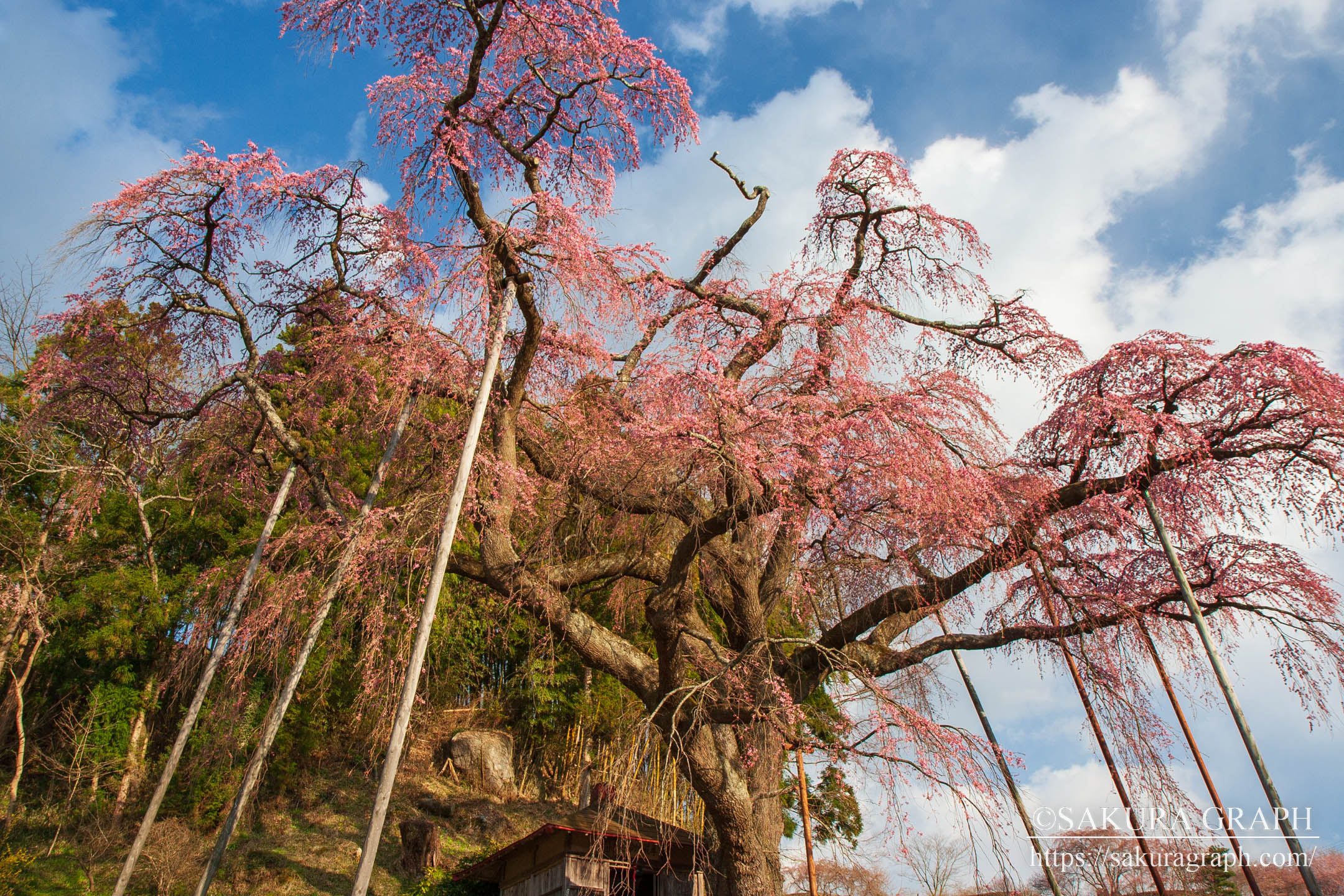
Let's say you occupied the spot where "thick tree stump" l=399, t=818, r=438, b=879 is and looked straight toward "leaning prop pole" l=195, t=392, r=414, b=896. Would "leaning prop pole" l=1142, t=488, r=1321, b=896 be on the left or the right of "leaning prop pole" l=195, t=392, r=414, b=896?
left

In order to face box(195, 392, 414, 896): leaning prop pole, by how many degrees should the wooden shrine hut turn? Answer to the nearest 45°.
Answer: approximately 90° to its right

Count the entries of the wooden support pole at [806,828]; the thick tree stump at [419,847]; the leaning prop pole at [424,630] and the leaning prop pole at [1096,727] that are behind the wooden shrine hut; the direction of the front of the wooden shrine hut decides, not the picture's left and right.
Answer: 1

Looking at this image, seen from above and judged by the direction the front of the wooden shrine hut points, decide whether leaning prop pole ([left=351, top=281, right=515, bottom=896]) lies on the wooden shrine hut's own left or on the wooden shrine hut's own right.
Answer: on the wooden shrine hut's own right

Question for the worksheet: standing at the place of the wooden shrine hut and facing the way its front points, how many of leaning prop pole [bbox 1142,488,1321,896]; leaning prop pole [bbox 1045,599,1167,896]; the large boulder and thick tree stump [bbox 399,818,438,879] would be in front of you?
2

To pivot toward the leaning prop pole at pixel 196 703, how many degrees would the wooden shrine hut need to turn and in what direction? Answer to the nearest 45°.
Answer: approximately 90° to its right

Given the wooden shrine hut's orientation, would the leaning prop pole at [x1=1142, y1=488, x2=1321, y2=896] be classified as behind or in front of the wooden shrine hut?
in front
